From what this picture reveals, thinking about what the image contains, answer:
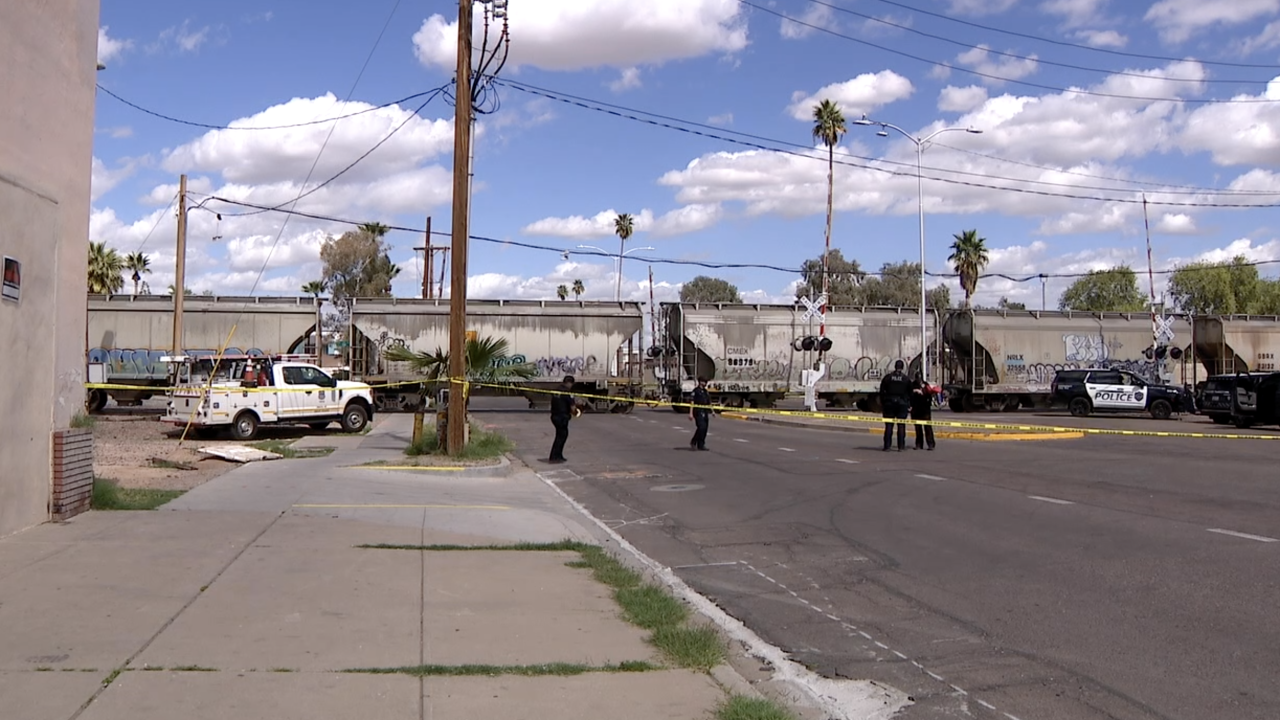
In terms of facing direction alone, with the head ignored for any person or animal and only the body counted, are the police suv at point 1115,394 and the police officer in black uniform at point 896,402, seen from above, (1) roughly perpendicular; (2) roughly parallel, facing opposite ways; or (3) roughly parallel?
roughly perpendicular
